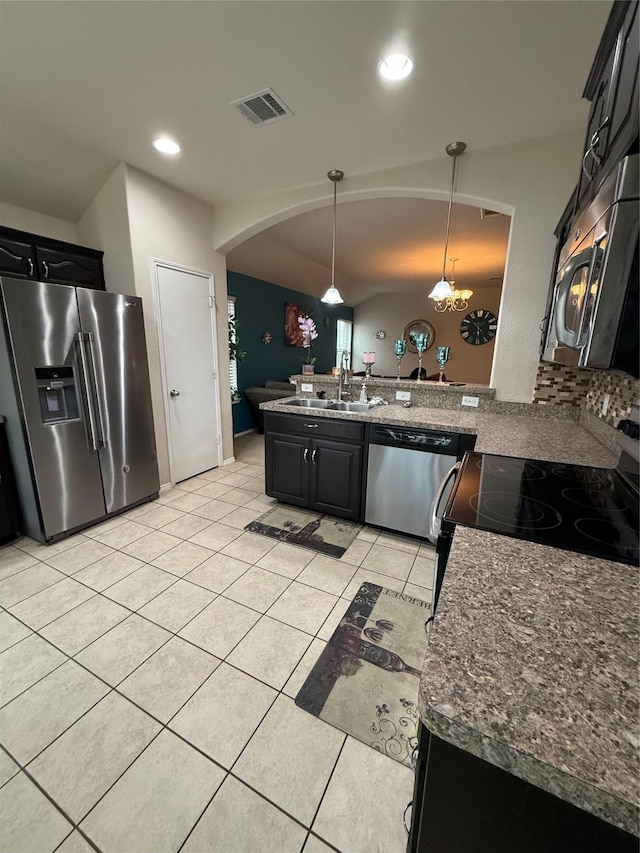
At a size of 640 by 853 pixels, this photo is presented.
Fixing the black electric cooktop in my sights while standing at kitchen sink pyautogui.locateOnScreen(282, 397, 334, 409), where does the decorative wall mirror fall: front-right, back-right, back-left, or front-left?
back-left

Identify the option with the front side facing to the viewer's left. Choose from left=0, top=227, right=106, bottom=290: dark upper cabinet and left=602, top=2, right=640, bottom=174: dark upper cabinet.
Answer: left=602, top=2, right=640, bottom=174: dark upper cabinet

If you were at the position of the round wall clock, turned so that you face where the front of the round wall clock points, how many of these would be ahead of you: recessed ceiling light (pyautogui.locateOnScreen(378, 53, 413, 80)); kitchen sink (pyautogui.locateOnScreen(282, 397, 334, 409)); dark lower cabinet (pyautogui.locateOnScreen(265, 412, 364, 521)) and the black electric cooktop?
4

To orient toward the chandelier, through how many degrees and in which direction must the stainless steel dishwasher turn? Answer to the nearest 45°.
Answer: approximately 135° to its right

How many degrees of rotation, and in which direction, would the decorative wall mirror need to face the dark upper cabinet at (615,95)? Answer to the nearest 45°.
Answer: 0° — it already faces it

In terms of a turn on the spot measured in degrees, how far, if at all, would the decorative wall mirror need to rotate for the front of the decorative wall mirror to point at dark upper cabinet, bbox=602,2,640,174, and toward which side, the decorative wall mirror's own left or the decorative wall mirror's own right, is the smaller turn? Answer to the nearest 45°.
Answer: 0° — it already faces it

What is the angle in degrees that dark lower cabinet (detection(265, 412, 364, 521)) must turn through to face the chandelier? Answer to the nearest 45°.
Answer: approximately 180°

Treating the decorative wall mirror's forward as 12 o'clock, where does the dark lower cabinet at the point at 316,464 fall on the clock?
The dark lower cabinet is roughly at 12 o'clock from the decorative wall mirror.

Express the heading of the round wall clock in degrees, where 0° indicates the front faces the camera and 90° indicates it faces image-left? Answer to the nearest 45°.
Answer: approximately 0°

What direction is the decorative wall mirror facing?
toward the camera

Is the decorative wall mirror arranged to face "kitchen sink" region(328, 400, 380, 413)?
yes

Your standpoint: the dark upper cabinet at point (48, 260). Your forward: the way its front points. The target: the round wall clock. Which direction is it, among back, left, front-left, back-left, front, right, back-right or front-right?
front-left

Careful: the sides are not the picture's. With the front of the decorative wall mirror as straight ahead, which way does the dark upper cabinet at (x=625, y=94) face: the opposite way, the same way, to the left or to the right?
to the right

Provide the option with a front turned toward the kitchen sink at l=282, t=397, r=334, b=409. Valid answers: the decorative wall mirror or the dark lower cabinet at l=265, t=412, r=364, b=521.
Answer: the decorative wall mirror

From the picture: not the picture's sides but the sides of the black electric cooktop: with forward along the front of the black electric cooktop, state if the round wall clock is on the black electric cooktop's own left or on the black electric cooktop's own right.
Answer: on the black electric cooktop's own right
